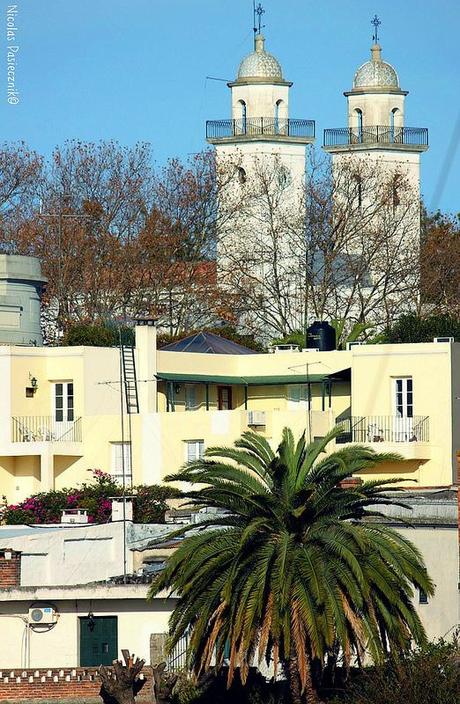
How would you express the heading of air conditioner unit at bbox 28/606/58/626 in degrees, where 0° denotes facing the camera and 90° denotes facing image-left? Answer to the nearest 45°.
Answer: approximately 0°
